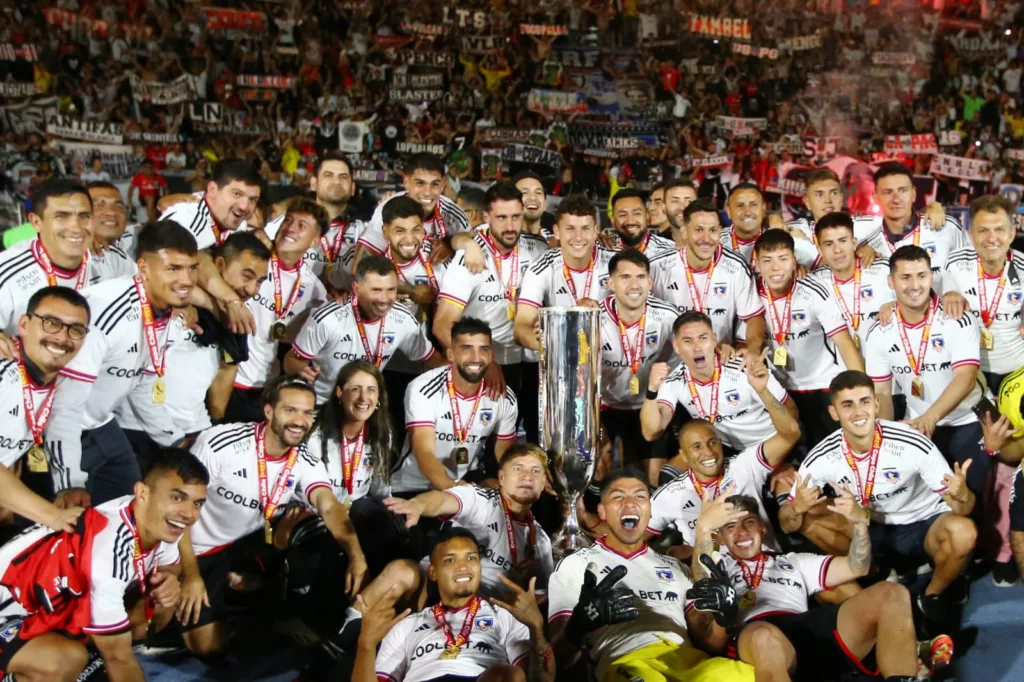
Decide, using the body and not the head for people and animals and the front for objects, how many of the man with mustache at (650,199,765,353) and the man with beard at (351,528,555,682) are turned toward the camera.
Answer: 2

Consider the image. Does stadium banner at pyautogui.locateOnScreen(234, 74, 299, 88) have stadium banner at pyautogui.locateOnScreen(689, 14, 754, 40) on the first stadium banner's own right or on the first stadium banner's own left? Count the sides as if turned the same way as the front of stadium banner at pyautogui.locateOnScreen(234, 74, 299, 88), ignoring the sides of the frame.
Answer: on the first stadium banner's own left

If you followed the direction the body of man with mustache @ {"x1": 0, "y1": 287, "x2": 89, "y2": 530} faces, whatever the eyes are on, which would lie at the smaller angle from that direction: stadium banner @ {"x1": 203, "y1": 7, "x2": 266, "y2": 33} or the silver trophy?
the silver trophy

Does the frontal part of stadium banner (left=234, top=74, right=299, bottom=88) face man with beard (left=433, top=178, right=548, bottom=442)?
yes

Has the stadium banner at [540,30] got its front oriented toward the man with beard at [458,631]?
yes

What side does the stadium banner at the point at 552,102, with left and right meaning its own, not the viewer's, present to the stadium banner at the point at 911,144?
left

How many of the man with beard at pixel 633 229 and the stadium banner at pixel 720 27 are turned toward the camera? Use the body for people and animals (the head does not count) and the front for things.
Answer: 2

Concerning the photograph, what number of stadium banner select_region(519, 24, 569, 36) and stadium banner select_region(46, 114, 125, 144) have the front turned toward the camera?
2

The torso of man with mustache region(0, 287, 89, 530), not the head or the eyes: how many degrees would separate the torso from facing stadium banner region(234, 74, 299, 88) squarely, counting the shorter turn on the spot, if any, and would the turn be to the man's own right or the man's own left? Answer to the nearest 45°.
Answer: approximately 135° to the man's own left

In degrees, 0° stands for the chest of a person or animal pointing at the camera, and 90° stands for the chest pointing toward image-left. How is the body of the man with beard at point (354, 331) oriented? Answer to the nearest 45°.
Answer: approximately 315°

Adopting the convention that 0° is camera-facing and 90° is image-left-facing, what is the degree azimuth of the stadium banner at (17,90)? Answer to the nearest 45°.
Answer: approximately 0°

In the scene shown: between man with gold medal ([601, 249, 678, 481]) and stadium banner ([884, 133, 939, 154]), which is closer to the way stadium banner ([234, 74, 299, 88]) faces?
the man with gold medal
